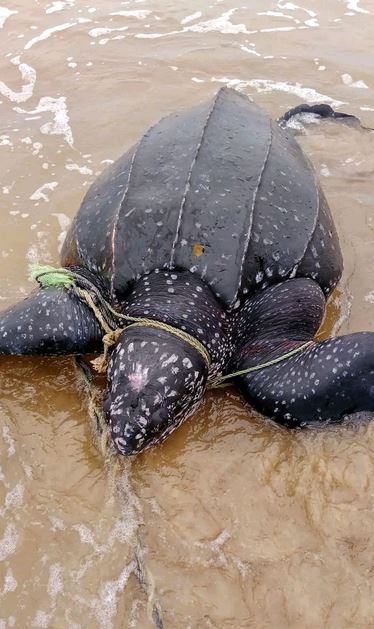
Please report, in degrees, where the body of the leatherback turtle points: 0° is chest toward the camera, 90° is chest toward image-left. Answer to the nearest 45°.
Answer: approximately 0°
